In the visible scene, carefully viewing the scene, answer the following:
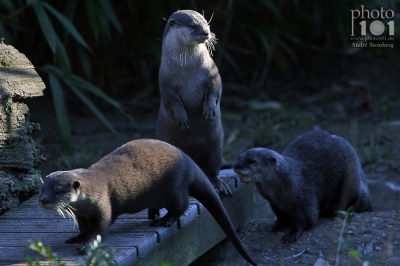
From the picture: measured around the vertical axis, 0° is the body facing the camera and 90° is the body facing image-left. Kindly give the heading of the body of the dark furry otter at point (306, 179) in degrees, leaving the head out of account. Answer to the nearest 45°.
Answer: approximately 45°

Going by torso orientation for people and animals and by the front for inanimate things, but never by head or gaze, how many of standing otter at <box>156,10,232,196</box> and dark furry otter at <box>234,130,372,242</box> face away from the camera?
0

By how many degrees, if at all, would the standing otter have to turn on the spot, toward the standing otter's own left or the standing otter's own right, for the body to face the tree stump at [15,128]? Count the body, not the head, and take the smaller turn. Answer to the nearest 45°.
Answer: approximately 135° to the standing otter's own right

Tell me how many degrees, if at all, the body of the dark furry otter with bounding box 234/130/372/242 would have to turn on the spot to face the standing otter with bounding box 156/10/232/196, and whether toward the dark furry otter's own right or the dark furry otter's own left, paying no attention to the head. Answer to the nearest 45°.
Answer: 0° — it already faces it

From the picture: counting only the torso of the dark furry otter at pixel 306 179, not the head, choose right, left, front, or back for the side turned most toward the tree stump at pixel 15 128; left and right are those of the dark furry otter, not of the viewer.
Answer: front

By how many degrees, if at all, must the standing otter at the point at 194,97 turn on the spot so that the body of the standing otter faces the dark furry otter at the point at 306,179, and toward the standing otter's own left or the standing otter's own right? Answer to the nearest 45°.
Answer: approximately 45° to the standing otter's own left

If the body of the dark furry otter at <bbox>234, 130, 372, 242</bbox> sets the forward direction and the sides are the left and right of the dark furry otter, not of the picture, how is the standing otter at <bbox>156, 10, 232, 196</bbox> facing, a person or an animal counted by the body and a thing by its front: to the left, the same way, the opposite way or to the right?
to the left
